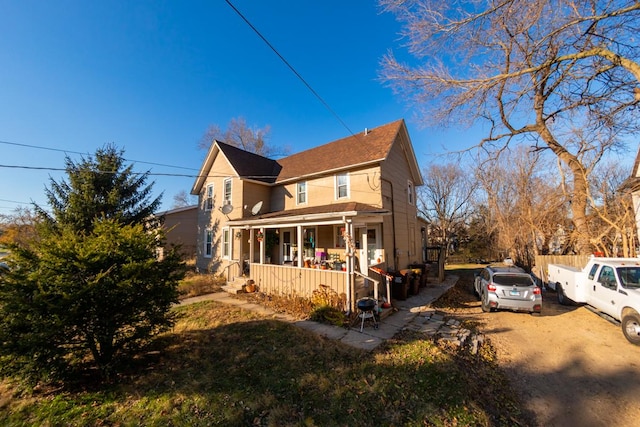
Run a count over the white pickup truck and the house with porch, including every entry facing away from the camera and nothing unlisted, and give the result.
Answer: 0

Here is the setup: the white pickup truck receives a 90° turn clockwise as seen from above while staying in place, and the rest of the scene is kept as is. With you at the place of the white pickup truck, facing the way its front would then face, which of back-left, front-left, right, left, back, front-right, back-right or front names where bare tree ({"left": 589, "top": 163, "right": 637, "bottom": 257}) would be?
back-right

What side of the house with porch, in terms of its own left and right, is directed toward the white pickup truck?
left

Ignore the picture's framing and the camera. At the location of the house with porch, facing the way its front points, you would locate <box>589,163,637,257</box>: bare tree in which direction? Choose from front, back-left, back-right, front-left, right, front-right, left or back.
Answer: back-left

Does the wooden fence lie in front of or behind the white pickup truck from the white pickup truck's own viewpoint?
behind

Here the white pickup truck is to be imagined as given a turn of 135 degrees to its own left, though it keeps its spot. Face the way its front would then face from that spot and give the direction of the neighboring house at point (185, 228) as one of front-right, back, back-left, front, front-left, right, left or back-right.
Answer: left

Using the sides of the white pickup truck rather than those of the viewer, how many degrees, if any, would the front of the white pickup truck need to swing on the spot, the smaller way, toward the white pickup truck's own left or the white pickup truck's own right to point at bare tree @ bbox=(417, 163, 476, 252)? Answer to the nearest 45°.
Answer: approximately 180°

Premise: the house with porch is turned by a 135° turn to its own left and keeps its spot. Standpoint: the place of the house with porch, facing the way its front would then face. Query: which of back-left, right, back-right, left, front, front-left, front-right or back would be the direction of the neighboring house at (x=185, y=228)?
back-left

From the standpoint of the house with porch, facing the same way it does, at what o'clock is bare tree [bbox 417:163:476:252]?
The bare tree is roughly at 6 o'clock from the house with porch.
